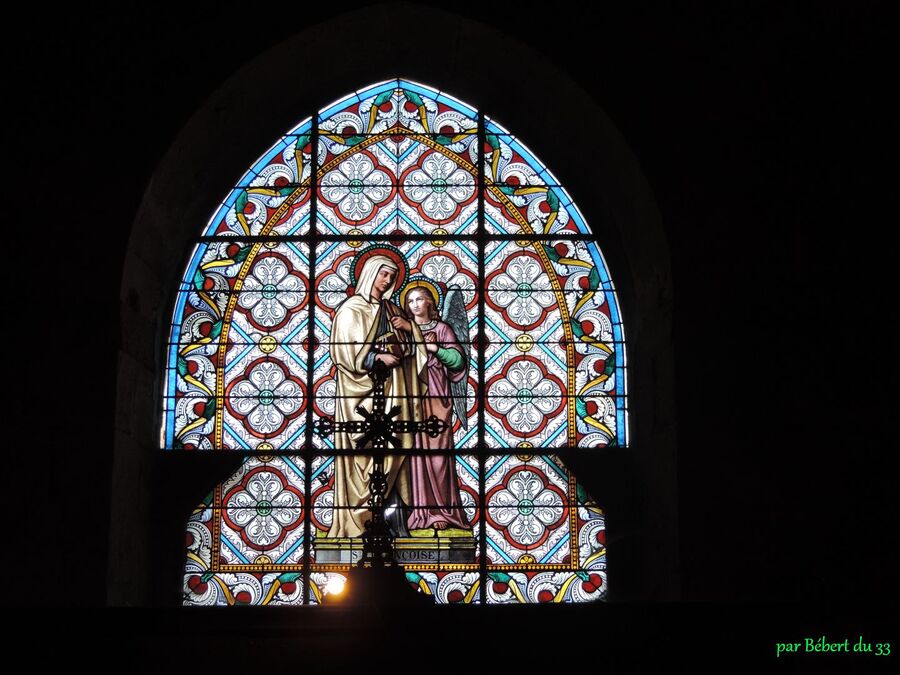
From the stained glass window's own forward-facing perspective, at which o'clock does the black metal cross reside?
The black metal cross is roughly at 12 o'clock from the stained glass window.

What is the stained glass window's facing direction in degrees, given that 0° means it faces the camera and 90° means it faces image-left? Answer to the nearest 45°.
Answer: approximately 0°
